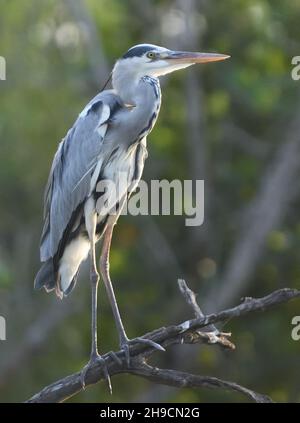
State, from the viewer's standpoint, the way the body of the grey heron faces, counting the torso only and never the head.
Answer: to the viewer's right
